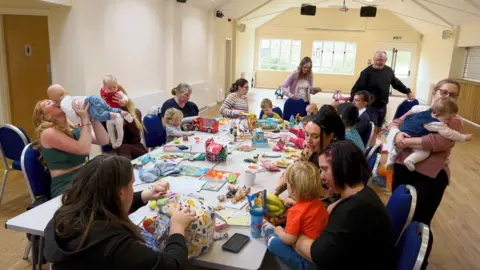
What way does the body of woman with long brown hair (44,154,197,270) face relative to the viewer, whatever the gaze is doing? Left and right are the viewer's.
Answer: facing away from the viewer and to the right of the viewer

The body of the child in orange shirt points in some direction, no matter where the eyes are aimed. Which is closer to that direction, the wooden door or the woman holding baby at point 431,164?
the wooden door

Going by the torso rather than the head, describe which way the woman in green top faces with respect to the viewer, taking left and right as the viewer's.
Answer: facing to the right of the viewer

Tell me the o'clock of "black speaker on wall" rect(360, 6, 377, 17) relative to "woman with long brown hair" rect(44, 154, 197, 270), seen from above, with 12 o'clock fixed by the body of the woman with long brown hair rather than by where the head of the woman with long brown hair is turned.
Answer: The black speaker on wall is roughly at 12 o'clock from the woman with long brown hair.

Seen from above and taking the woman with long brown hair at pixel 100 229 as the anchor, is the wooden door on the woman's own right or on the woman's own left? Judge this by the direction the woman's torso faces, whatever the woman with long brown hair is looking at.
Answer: on the woman's own left

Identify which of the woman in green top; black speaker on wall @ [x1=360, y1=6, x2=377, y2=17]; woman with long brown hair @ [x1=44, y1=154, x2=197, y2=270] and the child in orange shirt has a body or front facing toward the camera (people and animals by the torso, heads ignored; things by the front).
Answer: the black speaker on wall

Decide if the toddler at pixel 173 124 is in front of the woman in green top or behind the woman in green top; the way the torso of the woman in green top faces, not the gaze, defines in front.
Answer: in front

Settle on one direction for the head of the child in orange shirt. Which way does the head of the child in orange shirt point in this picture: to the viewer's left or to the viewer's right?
to the viewer's left

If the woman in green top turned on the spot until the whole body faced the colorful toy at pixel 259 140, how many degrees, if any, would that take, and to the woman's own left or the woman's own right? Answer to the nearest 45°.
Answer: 0° — they already face it

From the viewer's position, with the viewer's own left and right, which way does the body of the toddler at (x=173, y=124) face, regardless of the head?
facing to the right of the viewer

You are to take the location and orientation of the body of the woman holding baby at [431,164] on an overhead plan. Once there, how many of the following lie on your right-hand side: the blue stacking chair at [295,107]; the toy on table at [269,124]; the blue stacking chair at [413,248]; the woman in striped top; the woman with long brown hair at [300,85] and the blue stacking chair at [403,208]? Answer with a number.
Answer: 4

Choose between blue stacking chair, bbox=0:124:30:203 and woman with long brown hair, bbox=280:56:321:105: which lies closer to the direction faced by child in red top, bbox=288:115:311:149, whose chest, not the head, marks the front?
the blue stacking chair
